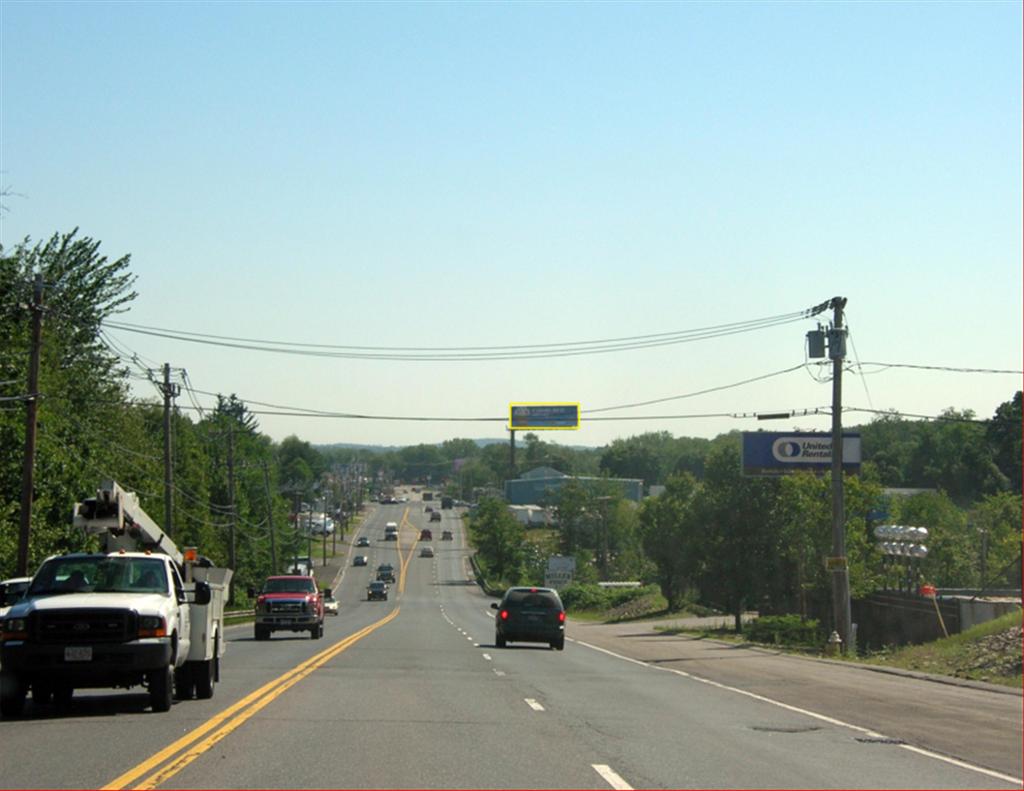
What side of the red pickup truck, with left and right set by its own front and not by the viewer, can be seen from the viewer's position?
front

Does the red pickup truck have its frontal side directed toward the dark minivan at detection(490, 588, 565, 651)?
no

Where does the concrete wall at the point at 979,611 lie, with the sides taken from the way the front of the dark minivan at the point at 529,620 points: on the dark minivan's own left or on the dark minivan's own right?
on the dark minivan's own right

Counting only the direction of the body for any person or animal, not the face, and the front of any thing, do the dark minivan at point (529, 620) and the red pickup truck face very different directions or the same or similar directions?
very different directions

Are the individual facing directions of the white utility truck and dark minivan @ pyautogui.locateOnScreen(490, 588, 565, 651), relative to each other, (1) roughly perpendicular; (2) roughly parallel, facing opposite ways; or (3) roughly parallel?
roughly parallel, facing opposite ways

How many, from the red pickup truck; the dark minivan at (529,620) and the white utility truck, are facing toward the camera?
2

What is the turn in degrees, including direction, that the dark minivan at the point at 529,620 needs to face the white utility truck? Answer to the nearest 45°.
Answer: approximately 180°

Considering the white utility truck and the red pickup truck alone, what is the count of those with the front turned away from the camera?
0

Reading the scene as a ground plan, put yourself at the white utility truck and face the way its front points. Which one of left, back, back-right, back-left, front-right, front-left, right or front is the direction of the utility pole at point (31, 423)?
back

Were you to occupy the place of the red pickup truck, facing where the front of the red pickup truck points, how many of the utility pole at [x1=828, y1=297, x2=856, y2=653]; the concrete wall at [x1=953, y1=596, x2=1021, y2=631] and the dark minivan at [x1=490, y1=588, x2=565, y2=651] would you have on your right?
0

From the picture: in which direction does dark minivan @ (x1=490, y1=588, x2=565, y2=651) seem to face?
away from the camera

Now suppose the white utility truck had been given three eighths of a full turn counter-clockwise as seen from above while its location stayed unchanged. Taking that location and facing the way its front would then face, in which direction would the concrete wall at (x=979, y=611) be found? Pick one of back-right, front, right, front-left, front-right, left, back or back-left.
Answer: front

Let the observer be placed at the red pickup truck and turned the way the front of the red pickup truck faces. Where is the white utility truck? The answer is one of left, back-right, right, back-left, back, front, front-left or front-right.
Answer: front

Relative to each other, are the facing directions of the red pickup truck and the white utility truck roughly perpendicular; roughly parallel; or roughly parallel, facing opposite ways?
roughly parallel

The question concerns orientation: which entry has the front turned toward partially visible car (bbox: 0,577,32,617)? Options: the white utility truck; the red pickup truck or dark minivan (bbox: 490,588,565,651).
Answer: the red pickup truck

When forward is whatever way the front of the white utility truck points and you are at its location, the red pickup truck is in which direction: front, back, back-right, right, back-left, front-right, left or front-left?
back

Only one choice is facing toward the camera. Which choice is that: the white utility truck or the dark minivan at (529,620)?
the white utility truck

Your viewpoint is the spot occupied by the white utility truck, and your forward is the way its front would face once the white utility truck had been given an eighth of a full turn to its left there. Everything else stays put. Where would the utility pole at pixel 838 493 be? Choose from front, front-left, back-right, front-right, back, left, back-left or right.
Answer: left

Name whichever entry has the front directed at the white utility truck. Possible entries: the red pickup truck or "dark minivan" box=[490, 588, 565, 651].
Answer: the red pickup truck
